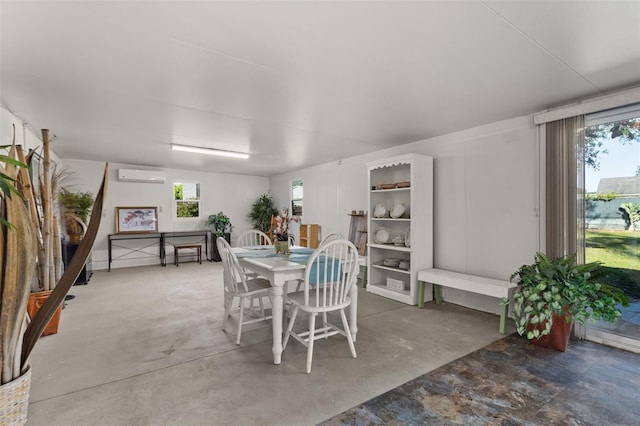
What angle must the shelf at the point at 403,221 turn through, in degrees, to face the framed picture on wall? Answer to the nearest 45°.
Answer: approximately 45° to its right

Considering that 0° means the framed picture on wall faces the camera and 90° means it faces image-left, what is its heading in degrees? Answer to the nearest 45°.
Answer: approximately 0°

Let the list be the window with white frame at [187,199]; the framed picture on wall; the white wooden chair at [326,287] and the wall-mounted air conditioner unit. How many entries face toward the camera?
3

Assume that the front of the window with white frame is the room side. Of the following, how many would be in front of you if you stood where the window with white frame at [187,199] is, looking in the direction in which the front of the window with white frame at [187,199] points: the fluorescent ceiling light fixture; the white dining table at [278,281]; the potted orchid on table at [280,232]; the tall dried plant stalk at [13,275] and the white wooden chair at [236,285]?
5

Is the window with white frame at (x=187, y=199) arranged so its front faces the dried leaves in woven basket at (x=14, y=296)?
yes

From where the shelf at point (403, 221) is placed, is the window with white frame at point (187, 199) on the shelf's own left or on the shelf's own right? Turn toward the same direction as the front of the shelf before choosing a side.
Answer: on the shelf's own right

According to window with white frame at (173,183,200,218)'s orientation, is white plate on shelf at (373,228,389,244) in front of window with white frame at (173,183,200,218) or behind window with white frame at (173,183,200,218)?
in front

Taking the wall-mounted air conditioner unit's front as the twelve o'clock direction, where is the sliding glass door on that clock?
The sliding glass door is roughly at 11 o'clock from the wall-mounted air conditioner unit.

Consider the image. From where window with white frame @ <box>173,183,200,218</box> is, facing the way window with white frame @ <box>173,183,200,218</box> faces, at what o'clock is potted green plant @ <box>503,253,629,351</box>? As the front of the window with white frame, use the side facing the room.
The potted green plant is roughly at 11 o'clock from the window with white frame.

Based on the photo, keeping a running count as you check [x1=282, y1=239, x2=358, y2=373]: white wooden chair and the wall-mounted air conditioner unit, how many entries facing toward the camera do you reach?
1

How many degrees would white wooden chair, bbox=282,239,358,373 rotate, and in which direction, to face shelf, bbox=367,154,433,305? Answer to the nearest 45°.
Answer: approximately 90° to its right

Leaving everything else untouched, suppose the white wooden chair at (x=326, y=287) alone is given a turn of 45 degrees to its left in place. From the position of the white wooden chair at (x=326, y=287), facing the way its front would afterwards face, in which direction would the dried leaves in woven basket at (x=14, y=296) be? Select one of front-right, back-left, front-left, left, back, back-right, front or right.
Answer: front-left
